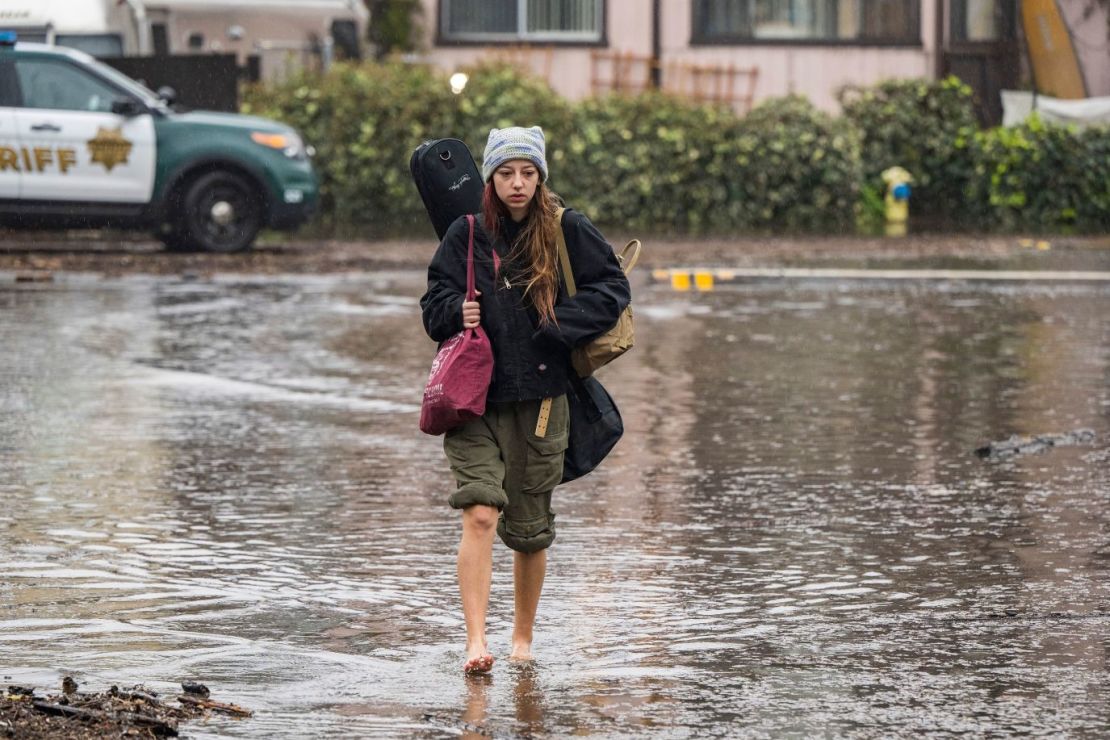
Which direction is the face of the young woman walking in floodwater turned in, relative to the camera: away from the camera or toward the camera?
toward the camera

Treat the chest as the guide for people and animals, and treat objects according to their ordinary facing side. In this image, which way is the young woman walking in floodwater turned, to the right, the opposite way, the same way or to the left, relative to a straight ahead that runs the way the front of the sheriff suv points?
to the right

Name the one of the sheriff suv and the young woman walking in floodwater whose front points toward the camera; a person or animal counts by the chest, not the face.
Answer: the young woman walking in floodwater

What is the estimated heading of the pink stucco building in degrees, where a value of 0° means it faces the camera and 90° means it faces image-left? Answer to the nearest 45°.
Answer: approximately 0°

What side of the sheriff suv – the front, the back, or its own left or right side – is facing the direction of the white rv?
left

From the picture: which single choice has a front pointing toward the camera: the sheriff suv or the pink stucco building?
the pink stucco building

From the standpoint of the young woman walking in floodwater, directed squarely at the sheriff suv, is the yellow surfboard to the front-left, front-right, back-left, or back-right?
front-right

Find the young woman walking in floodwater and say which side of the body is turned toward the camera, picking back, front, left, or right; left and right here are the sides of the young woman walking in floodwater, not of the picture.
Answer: front

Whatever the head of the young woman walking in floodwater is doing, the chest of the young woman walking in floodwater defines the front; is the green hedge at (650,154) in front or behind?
behind

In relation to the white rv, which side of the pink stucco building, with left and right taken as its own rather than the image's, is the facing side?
right

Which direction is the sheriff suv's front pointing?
to the viewer's right

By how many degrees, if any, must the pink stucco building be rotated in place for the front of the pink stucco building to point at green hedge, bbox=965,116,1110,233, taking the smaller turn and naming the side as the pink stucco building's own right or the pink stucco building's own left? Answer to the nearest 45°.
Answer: approximately 45° to the pink stucco building's own left

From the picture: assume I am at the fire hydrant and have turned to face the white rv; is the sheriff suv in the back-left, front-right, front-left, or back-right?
front-left

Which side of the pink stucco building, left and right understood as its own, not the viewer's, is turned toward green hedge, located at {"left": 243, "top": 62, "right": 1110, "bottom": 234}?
front

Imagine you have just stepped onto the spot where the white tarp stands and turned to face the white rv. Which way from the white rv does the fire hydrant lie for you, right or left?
left

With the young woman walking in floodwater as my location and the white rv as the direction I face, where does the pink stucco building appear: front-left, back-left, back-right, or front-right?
front-right

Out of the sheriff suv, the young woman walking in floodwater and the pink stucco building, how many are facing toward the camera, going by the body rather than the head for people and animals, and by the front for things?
2
